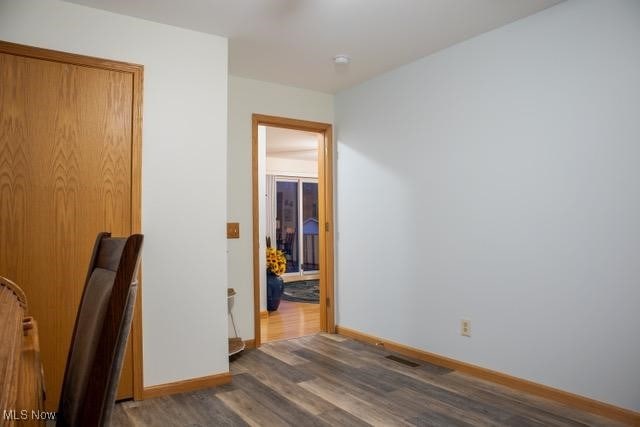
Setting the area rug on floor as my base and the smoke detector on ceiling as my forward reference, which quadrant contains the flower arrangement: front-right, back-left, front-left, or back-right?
front-right

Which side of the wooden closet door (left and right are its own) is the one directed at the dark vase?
left

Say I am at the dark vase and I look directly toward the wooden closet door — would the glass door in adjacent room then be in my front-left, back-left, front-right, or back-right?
back-right

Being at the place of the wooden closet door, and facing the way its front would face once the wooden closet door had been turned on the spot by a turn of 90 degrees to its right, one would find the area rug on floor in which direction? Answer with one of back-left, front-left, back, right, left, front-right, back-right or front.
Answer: back

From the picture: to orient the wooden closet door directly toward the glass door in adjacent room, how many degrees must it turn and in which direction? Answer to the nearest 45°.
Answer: approximately 90° to its left

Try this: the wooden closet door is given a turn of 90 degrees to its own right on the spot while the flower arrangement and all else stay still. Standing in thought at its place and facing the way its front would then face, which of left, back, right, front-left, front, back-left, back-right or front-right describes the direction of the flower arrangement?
back

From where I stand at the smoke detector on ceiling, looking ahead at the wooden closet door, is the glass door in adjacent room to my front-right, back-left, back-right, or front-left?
back-right

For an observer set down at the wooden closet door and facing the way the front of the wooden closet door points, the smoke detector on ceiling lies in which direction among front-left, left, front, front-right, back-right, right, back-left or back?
front-left
